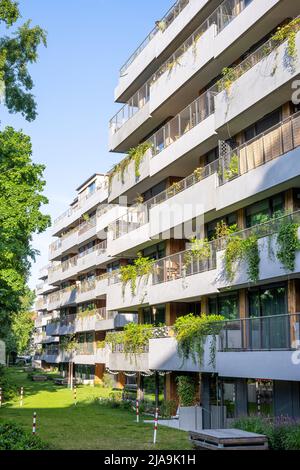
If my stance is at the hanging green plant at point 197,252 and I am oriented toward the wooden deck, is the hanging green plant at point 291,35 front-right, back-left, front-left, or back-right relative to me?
front-left

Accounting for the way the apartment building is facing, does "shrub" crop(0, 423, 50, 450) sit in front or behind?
in front
